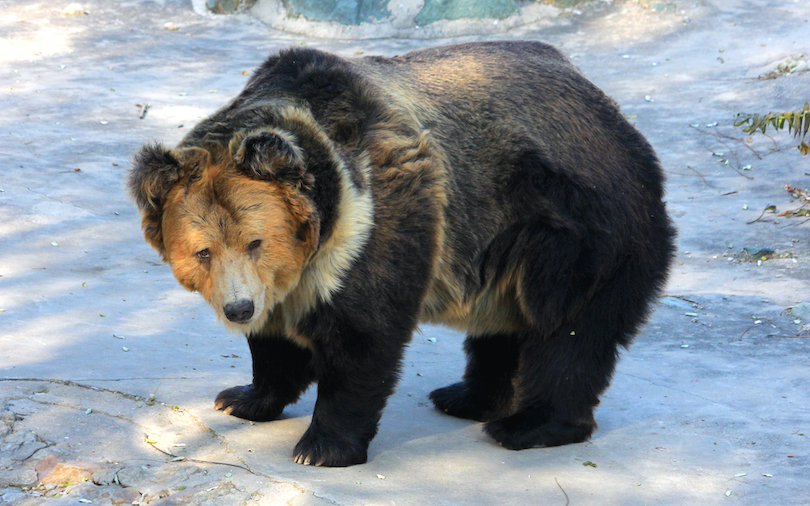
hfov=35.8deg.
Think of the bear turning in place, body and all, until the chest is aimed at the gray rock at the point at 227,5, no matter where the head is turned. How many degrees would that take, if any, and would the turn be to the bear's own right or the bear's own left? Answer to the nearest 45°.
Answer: approximately 135° to the bear's own right

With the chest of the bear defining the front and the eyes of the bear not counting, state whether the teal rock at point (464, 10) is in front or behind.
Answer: behind

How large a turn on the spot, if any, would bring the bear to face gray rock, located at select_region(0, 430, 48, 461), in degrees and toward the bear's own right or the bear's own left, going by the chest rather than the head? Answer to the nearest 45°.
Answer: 0° — it already faces it

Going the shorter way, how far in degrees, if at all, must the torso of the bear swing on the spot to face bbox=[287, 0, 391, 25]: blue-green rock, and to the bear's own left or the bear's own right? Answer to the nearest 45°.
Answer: approximately 135° to the bear's own right

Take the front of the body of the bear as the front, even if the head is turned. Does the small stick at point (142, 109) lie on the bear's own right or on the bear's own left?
on the bear's own right

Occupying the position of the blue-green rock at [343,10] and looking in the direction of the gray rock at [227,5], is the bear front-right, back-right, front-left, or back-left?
back-left

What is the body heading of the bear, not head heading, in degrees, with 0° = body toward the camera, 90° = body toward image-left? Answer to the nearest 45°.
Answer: approximately 45°
